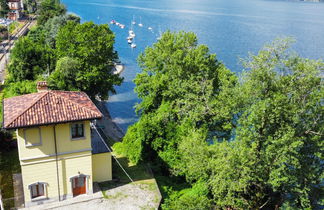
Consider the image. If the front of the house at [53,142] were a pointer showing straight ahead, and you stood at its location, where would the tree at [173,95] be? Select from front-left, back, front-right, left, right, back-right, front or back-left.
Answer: back-left

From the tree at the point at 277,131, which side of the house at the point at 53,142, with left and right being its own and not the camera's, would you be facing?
left

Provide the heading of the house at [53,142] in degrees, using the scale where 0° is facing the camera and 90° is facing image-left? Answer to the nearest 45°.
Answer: approximately 0°

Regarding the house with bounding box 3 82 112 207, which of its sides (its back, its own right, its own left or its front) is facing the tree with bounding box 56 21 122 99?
back

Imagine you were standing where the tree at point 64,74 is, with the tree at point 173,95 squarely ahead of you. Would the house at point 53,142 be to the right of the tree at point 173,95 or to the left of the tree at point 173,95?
right

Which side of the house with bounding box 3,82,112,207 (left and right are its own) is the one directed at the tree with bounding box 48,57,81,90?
back
